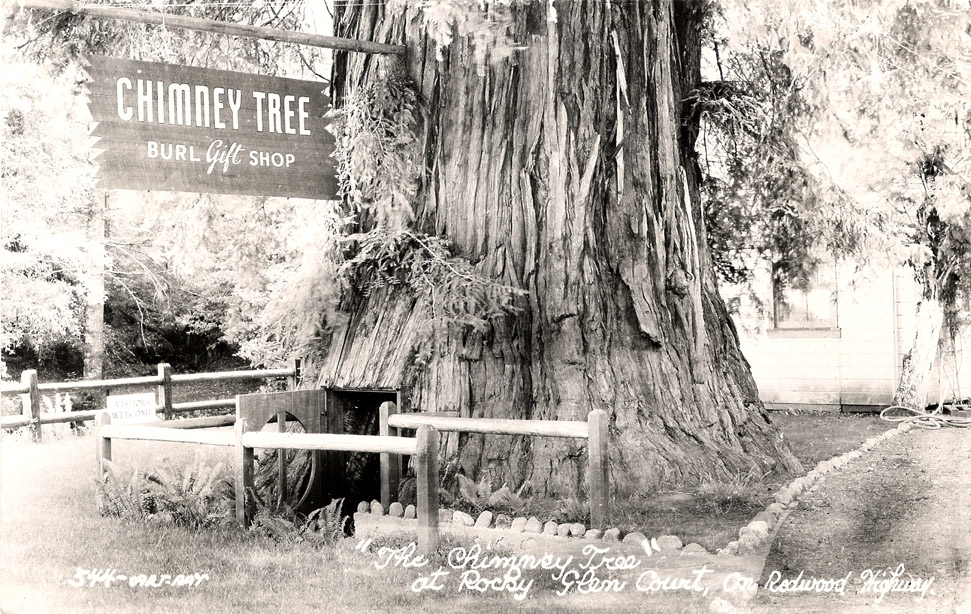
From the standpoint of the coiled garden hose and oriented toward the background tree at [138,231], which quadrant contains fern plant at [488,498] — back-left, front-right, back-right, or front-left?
front-left

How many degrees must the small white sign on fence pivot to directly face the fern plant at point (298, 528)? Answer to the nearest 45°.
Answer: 0° — it already faces it

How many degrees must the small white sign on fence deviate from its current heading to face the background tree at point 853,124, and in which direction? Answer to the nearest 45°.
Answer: approximately 45° to its left

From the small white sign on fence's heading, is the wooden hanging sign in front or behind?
in front

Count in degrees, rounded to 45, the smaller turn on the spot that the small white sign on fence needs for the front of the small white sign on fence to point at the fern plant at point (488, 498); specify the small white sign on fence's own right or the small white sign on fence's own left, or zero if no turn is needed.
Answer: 0° — it already faces it

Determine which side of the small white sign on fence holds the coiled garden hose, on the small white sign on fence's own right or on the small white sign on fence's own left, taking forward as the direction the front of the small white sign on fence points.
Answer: on the small white sign on fence's own left

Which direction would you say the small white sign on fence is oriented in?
toward the camera

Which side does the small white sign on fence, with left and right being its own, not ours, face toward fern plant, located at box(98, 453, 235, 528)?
front

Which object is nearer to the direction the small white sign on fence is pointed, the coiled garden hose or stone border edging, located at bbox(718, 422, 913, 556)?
the stone border edging
